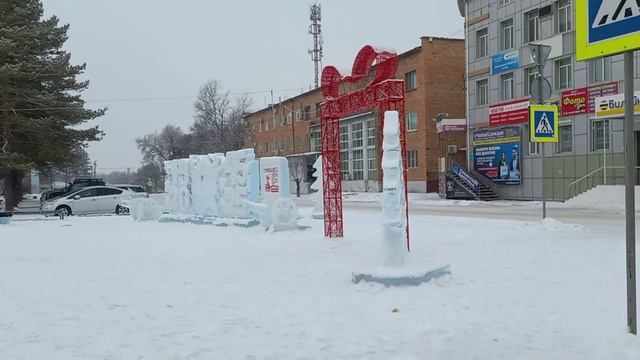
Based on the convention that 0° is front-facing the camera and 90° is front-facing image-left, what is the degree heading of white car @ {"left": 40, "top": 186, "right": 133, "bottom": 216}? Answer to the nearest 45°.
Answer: approximately 90°

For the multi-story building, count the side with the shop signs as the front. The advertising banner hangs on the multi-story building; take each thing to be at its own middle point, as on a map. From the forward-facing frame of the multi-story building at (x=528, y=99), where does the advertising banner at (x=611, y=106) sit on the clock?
The advertising banner is roughly at 9 o'clock from the multi-story building.

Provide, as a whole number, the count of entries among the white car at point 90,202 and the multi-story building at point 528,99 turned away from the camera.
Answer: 0

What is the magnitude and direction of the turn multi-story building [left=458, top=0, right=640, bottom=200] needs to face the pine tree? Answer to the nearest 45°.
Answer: approximately 45° to its right

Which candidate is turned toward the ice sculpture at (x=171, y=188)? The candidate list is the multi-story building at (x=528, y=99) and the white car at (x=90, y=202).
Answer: the multi-story building

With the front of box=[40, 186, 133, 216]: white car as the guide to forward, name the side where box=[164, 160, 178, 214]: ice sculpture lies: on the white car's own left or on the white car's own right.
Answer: on the white car's own left

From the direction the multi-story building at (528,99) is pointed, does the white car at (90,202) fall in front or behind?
in front

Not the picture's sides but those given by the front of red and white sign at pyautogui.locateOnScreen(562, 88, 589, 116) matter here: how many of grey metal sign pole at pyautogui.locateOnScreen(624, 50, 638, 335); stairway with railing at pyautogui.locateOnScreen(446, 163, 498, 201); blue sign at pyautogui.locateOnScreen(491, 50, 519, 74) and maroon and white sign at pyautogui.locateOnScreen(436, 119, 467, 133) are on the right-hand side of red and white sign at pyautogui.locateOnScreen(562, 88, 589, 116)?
3

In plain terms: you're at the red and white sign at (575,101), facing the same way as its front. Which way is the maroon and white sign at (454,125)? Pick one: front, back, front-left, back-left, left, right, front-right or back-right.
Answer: right

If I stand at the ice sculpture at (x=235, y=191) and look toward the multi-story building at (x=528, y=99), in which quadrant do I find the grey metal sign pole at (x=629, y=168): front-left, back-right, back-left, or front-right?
back-right

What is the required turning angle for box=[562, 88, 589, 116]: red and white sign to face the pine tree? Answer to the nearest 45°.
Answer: approximately 45° to its right

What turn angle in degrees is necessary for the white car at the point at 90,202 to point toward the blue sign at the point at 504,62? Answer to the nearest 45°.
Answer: approximately 180°

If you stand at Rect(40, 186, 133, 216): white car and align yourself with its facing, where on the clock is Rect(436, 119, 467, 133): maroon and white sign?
The maroon and white sign is roughly at 6 o'clock from the white car.
